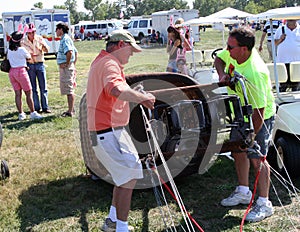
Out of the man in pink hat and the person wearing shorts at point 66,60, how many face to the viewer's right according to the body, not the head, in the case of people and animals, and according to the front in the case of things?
0

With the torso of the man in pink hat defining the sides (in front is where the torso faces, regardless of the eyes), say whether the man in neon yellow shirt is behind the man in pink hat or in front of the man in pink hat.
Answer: in front

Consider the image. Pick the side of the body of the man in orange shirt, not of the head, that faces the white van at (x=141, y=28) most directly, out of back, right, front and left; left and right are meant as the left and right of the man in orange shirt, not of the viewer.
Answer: left

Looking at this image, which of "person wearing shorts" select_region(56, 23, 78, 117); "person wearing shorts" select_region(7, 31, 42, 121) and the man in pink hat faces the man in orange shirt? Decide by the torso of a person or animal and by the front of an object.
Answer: the man in pink hat

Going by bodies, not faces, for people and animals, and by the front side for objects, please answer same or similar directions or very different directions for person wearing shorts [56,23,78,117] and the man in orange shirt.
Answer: very different directions

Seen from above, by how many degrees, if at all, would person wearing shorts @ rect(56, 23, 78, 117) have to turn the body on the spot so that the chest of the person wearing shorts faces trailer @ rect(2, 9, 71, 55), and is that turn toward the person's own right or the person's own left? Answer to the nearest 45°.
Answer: approximately 90° to the person's own right

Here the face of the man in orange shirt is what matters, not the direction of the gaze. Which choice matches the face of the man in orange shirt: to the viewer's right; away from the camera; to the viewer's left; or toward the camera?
to the viewer's right

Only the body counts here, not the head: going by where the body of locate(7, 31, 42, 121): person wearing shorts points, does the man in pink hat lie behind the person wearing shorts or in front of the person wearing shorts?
in front

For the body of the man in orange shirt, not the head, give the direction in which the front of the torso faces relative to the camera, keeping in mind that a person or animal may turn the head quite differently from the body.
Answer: to the viewer's right

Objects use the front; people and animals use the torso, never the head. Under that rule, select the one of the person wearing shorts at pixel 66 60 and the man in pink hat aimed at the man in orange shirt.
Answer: the man in pink hat
